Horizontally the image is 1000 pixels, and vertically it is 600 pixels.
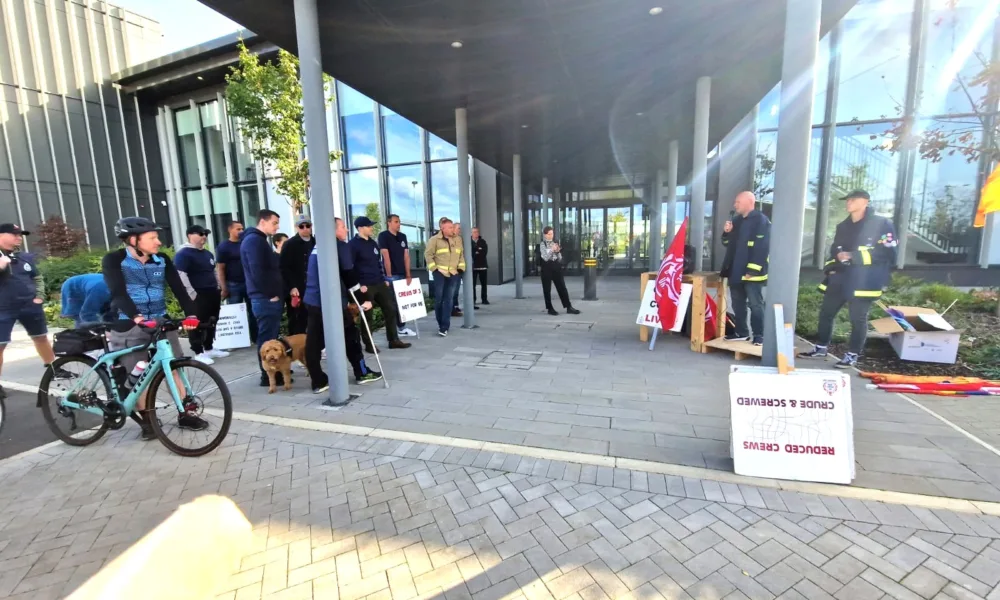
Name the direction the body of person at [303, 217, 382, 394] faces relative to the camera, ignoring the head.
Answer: to the viewer's right

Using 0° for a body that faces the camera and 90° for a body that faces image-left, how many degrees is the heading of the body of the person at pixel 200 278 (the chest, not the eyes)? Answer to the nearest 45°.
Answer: approximately 315°

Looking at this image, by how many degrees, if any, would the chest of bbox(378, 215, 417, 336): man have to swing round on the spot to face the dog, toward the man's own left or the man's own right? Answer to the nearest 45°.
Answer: approximately 90° to the man's own right

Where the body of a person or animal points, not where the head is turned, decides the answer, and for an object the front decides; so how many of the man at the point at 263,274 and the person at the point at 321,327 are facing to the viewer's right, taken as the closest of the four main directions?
2

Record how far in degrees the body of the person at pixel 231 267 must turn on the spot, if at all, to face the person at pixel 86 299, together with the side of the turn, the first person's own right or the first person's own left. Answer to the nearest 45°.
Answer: approximately 90° to the first person's own right

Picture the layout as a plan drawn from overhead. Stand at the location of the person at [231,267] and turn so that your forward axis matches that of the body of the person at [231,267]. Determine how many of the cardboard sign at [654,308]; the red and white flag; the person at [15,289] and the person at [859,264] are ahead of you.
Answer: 3

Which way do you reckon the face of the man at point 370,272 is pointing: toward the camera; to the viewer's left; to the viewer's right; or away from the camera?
to the viewer's right

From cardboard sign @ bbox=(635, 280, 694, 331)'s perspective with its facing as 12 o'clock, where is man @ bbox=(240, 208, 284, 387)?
The man is roughly at 2 o'clock from the cardboard sign.

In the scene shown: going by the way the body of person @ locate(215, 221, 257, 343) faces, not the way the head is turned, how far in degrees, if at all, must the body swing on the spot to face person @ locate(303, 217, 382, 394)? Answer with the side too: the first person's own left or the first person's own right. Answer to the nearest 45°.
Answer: approximately 45° to the first person's own right

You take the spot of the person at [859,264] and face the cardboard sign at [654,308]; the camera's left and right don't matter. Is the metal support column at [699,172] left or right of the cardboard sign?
right
